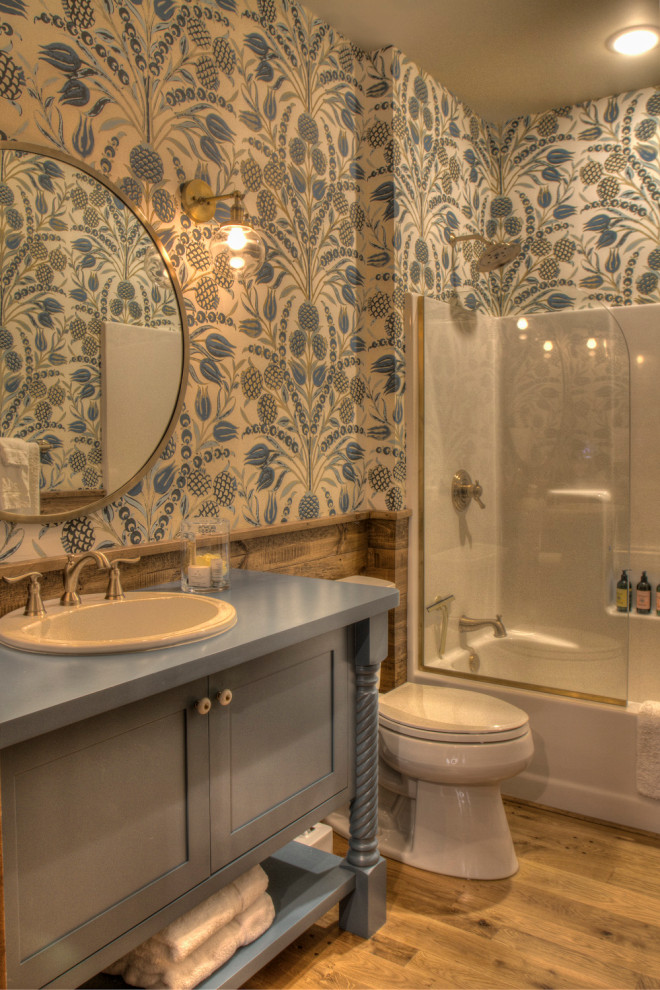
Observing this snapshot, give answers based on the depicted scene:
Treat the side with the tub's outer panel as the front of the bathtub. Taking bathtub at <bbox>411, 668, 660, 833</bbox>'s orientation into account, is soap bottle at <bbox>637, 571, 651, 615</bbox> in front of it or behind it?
behind

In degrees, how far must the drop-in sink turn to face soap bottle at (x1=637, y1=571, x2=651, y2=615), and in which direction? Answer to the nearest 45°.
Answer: approximately 90° to its left

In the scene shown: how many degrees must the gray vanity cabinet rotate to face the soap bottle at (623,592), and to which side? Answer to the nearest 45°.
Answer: approximately 90° to its left

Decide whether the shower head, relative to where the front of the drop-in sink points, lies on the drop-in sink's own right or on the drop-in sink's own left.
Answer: on the drop-in sink's own left

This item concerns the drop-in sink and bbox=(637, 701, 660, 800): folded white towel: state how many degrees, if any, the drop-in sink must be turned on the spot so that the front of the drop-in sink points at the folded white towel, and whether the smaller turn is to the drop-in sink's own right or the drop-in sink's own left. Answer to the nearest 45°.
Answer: approximately 45° to the drop-in sink's own left

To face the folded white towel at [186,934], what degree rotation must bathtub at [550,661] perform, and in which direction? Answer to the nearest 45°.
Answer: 0° — it already faces it

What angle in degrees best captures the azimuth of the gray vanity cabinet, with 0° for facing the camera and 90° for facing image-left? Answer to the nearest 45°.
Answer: approximately 315°
